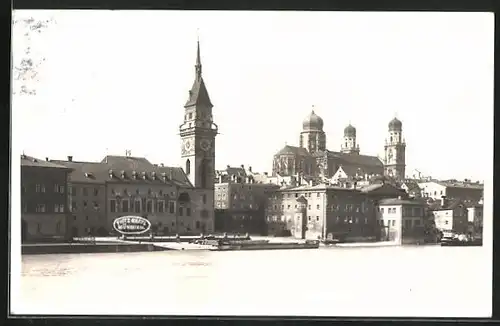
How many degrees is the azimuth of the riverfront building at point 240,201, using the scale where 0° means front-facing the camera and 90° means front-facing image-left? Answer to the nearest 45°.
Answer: approximately 0°
